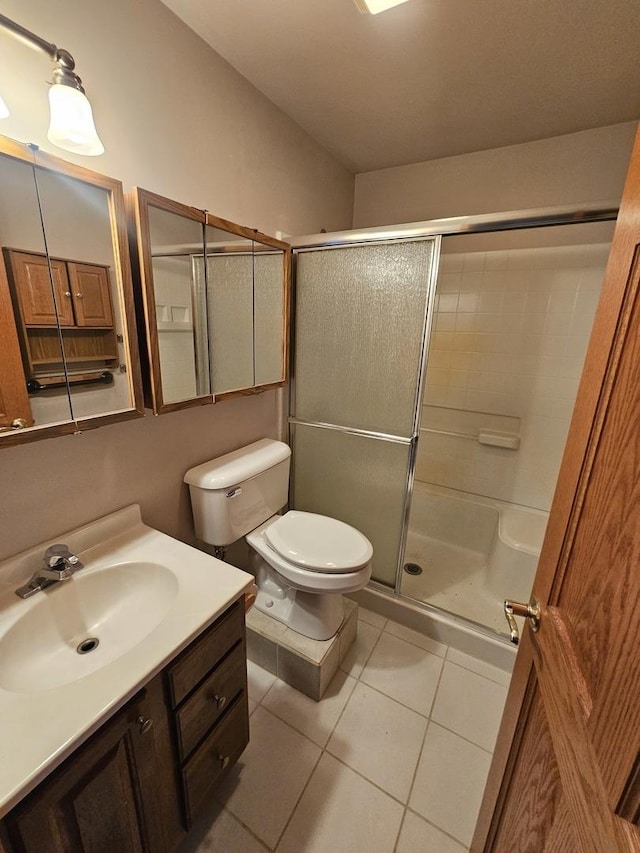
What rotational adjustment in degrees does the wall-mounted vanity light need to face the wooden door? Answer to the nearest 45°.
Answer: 0° — it already faces it

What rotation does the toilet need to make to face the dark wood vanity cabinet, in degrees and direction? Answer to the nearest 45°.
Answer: approximately 45° to its right

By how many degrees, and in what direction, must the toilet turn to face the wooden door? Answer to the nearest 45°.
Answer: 0° — it already faces it

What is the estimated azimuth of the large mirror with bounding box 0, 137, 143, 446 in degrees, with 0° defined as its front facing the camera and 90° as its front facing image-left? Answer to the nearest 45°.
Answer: approximately 315°

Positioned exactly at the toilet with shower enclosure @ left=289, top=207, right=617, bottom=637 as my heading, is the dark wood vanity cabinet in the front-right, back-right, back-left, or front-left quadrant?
back-right

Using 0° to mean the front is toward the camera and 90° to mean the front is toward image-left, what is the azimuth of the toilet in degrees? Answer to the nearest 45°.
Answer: approximately 315°
